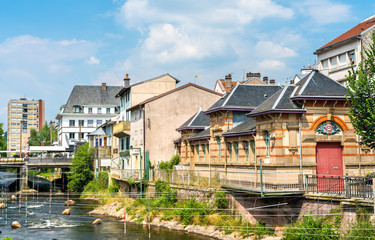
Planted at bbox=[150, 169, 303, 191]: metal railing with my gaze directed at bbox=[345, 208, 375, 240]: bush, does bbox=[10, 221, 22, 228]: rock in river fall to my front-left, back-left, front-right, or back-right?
back-right

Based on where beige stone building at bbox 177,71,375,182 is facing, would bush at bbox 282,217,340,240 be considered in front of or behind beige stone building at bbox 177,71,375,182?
in front

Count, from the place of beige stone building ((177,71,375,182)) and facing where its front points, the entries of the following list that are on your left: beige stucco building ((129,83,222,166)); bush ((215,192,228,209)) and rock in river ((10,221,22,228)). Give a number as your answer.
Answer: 0

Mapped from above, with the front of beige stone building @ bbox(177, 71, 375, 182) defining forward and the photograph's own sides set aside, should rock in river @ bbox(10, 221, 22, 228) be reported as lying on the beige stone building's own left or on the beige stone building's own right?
on the beige stone building's own right

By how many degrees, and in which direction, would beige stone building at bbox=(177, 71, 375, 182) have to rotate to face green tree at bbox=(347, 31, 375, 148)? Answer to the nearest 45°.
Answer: approximately 45° to its left

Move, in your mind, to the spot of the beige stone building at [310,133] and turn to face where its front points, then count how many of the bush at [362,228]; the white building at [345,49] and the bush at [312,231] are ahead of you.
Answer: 2

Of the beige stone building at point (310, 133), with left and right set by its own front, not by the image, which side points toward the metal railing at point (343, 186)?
front

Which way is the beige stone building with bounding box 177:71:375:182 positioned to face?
toward the camera

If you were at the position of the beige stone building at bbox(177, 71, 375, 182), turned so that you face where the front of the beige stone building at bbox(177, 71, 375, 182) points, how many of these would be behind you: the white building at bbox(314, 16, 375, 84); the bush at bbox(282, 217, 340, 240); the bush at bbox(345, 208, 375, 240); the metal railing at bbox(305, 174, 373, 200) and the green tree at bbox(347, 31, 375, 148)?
1

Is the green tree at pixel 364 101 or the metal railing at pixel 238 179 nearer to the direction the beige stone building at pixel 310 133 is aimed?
the green tree

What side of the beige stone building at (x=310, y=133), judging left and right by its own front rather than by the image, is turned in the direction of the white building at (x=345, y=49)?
back

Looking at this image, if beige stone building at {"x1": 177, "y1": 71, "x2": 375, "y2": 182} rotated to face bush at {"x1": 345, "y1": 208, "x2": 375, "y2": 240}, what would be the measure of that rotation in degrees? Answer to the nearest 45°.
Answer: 0° — it already faces it
